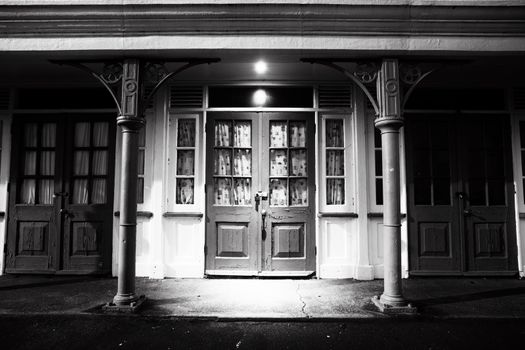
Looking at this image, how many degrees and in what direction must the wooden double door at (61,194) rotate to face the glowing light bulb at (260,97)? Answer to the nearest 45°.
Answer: approximately 45° to its left

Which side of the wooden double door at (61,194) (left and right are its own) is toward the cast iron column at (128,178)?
front

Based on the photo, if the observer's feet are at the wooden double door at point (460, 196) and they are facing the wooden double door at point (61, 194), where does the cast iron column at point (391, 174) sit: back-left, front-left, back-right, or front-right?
front-left

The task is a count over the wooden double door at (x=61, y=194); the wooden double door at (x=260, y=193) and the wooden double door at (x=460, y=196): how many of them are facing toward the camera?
3

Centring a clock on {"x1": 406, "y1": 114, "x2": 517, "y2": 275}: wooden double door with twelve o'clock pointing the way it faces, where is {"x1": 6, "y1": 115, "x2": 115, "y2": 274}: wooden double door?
{"x1": 6, "y1": 115, "x2": 115, "y2": 274}: wooden double door is roughly at 2 o'clock from {"x1": 406, "y1": 114, "x2": 517, "y2": 275}: wooden double door.

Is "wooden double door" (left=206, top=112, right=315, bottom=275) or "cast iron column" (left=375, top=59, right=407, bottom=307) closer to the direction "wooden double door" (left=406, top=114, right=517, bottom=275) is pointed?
the cast iron column

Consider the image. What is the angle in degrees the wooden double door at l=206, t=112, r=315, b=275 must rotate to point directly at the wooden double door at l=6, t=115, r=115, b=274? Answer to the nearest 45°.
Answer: approximately 90° to its right

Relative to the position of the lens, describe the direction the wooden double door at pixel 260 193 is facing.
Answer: facing the viewer

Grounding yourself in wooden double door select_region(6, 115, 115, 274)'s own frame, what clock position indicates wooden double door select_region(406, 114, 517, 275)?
wooden double door select_region(406, 114, 517, 275) is roughly at 10 o'clock from wooden double door select_region(6, 115, 115, 274).

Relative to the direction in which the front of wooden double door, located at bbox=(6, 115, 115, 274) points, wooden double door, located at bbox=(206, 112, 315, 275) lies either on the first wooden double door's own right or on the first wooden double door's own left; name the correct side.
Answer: on the first wooden double door's own left

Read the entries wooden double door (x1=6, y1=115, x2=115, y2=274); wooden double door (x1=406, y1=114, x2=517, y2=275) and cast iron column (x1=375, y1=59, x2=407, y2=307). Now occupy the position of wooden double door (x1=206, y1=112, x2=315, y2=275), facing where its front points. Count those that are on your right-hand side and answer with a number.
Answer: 1

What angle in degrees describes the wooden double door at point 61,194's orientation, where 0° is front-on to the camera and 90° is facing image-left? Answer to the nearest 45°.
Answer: approximately 0°
